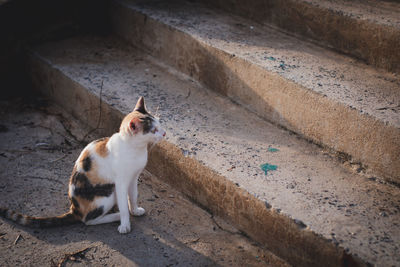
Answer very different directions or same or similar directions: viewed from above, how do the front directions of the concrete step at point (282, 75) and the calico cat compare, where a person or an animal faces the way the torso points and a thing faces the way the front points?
very different directions

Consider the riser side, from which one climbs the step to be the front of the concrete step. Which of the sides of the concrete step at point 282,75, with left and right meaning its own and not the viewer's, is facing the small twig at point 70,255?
front

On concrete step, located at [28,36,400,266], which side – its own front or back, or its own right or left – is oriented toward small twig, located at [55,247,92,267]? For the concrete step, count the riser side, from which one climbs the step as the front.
front

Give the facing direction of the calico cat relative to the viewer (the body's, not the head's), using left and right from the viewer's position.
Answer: facing to the right of the viewer

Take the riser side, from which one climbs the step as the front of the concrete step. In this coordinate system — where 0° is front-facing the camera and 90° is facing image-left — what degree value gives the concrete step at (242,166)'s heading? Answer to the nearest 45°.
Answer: approximately 45°

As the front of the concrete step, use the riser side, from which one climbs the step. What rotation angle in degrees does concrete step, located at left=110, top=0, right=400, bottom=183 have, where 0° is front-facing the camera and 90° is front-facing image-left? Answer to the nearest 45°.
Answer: approximately 45°

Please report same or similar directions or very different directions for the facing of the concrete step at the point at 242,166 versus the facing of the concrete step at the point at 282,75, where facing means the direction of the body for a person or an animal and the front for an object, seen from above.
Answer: same or similar directions

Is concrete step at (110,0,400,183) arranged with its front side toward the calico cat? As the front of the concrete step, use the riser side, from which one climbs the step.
yes

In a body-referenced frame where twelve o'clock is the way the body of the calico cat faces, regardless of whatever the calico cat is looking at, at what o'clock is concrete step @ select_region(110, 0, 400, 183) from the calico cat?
The concrete step is roughly at 11 o'clock from the calico cat.

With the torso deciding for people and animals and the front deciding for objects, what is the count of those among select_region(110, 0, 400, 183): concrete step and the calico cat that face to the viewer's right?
1
